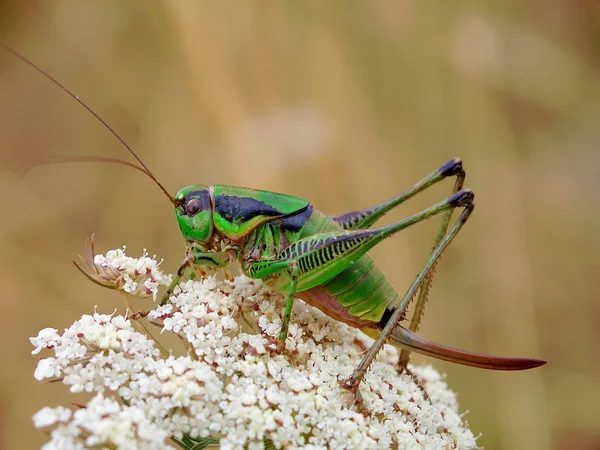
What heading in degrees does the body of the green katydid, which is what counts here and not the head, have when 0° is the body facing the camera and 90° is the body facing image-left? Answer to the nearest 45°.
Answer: approximately 90°

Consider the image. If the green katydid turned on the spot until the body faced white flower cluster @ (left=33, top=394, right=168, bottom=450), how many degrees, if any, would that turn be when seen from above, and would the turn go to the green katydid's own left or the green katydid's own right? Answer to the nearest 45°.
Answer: approximately 45° to the green katydid's own left
